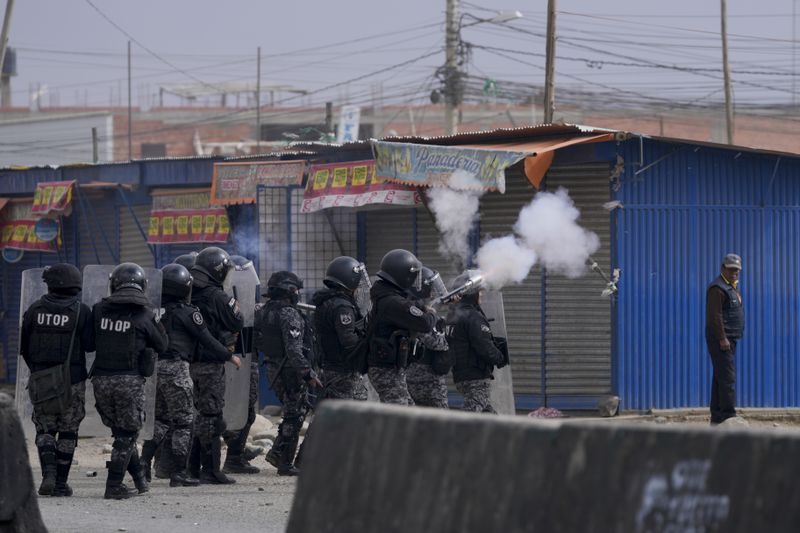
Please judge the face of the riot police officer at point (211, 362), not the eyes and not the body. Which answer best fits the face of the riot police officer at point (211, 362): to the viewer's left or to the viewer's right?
to the viewer's right

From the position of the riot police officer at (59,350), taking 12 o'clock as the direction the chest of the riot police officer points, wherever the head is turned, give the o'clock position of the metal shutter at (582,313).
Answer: The metal shutter is roughly at 2 o'clock from the riot police officer.

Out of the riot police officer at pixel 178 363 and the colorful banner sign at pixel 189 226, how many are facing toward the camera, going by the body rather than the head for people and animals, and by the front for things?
1

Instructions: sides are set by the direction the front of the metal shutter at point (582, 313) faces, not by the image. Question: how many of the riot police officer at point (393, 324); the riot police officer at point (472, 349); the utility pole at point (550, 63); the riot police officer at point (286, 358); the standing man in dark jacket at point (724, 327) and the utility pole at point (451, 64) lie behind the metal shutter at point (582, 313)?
2

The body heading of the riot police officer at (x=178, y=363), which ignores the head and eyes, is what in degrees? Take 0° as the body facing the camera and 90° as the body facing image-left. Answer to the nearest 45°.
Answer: approximately 270°

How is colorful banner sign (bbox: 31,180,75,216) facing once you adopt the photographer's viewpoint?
facing the viewer

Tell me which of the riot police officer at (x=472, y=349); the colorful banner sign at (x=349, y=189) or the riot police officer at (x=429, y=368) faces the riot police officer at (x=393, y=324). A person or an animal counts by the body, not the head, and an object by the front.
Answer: the colorful banner sign

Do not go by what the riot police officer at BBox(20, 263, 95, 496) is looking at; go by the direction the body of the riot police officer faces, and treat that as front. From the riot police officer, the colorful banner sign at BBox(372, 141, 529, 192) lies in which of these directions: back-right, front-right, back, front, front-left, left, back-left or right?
front-right

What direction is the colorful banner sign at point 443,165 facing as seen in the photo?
toward the camera

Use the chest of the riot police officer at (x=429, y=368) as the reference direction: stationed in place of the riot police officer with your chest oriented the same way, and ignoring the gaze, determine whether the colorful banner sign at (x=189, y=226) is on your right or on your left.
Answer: on your left

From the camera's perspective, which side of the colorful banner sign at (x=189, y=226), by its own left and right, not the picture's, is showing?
front

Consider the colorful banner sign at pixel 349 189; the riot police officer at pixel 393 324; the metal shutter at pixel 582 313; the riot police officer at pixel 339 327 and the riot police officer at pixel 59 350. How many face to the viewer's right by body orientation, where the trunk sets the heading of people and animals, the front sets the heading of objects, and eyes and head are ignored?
2

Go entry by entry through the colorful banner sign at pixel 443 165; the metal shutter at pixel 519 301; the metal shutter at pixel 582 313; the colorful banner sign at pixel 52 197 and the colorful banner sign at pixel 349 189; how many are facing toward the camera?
5

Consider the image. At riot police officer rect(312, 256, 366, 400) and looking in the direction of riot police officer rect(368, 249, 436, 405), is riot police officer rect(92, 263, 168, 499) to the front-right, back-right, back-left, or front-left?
back-right

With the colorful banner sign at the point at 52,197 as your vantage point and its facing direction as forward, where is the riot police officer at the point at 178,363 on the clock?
The riot police officer is roughly at 12 o'clock from the colorful banner sign.

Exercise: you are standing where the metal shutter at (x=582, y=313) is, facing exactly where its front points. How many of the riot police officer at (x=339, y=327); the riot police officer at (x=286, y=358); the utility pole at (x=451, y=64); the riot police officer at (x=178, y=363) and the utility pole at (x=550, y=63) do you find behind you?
2

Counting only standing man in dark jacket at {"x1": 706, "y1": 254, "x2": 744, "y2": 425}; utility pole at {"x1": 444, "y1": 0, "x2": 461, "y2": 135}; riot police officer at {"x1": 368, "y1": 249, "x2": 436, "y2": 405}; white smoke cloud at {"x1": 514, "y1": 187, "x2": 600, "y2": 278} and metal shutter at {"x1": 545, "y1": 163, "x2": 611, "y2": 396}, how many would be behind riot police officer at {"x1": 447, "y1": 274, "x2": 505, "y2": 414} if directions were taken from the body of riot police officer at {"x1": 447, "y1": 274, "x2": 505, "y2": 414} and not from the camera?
1
